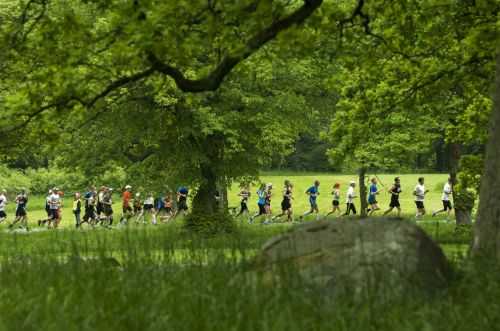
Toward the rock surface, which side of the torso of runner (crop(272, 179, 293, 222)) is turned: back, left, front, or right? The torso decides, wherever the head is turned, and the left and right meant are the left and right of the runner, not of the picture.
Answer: right

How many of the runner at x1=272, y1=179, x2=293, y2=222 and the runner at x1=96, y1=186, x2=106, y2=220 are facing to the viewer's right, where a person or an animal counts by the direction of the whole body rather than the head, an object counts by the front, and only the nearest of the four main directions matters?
2

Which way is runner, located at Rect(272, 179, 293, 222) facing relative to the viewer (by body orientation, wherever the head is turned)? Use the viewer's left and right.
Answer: facing to the right of the viewer

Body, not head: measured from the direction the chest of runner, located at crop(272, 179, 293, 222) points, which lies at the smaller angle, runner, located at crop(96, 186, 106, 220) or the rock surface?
the rock surface

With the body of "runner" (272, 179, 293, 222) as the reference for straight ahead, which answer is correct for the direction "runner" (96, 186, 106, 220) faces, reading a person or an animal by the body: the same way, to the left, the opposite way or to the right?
the same way

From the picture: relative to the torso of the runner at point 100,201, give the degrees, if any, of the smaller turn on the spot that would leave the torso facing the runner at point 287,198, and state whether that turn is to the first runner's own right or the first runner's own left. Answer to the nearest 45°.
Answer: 0° — they already face them
